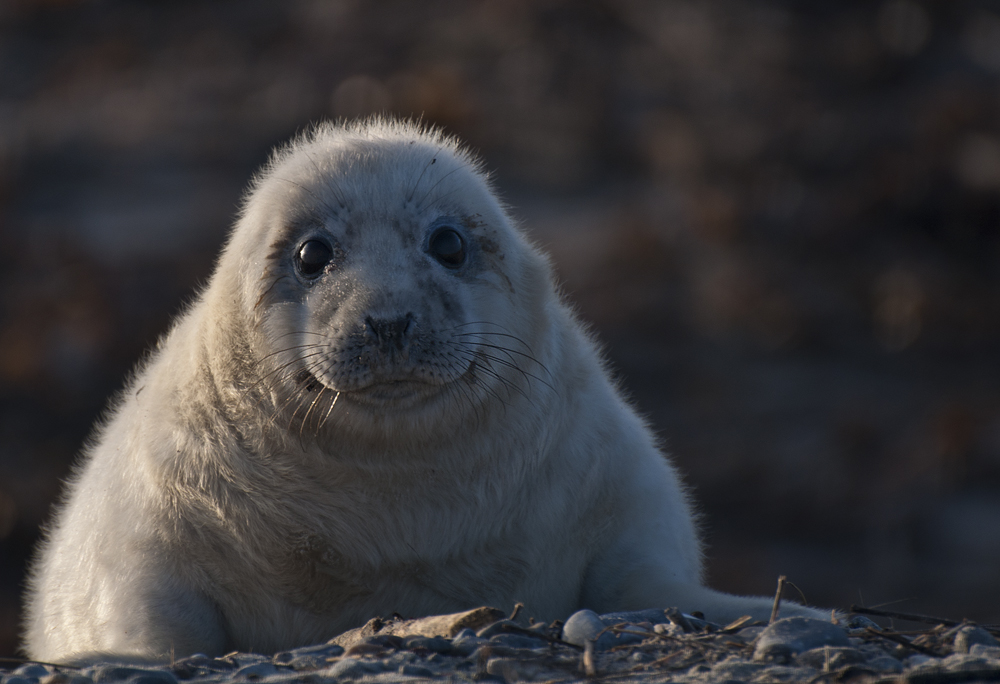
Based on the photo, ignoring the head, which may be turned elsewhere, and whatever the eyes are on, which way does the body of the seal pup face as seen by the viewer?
toward the camera

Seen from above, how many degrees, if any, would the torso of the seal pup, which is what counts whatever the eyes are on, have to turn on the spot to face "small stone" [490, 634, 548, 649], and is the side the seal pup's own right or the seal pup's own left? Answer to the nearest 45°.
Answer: approximately 45° to the seal pup's own left

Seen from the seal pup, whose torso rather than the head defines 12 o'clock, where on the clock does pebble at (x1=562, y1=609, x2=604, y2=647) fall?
The pebble is roughly at 10 o'clock from the seal pup.

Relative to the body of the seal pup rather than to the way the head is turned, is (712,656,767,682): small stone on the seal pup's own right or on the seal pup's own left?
on the seal pup's own left

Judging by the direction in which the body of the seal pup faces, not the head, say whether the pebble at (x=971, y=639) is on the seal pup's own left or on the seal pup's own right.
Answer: on the seal pup's own left

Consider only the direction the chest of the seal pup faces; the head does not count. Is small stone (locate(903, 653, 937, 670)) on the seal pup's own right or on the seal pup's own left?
on the seal pup's own left
